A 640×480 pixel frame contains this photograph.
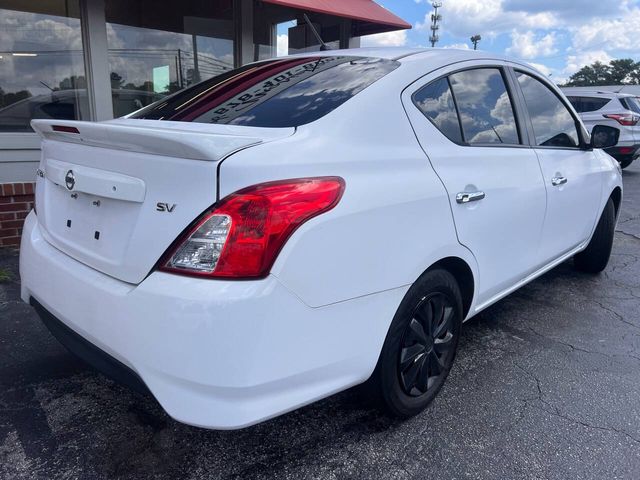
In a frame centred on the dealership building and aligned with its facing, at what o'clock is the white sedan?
The white sedan is roughly at 1 o'clock from the dealership building.

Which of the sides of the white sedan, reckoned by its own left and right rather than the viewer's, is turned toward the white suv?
front

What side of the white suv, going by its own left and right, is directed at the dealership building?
left

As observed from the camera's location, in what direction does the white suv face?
facing away from the viewer and to the left of the viewer

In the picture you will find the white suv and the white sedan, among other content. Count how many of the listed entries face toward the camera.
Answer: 0

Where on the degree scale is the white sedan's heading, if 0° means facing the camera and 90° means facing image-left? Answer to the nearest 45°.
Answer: approximately 225°

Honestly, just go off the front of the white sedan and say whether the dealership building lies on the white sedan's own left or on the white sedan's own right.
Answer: on the white sedan's own left

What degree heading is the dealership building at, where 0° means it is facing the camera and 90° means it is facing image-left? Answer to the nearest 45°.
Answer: approximately 315°

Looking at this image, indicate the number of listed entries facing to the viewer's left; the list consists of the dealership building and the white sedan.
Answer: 0

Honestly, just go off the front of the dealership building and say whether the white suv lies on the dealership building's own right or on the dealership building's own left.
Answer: on the dealership building's own left

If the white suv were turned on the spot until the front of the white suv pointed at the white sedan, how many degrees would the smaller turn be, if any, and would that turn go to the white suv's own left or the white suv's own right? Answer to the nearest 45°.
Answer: approximately 135° to the white suv's own left
